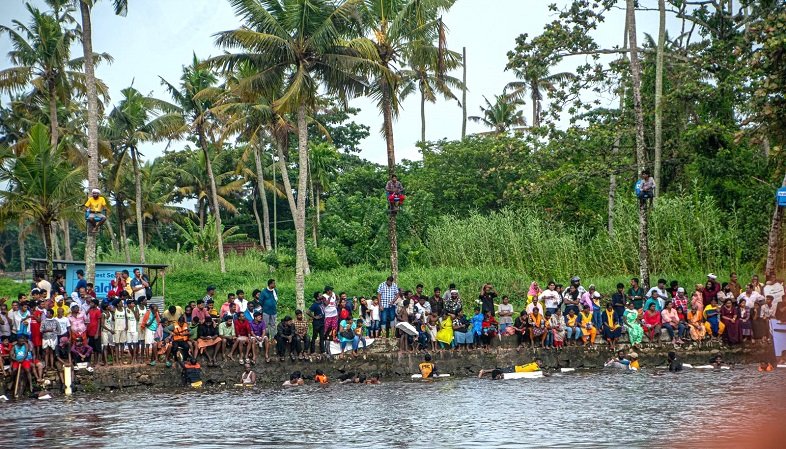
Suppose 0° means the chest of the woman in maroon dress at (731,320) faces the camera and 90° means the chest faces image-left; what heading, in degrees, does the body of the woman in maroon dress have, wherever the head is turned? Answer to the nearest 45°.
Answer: approximately 0°

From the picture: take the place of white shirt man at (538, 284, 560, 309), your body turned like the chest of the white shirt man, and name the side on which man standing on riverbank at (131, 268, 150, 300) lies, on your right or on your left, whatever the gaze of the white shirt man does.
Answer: on your right

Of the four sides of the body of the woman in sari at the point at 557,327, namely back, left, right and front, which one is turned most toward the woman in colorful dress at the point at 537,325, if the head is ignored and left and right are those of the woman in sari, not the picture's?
right

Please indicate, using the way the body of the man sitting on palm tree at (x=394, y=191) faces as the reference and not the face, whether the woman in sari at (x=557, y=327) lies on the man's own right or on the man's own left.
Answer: on the man's own left

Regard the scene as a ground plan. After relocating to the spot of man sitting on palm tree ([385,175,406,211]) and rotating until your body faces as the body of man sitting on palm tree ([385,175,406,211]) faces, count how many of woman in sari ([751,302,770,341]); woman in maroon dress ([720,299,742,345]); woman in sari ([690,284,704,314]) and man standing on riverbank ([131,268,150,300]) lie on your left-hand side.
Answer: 3

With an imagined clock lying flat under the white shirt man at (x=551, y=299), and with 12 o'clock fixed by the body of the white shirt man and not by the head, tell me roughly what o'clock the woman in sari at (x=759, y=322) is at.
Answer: The woman in sari is roughly at 9 o'clock from the white shirt man.
